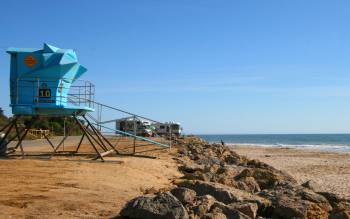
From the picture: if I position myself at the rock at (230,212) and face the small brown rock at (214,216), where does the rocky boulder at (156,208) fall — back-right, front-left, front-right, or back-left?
front-right

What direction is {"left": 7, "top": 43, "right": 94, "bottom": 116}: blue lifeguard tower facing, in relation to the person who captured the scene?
facing to the right of the viewer

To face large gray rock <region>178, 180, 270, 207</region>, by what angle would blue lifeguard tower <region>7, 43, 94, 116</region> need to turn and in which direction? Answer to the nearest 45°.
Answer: approximately 45° to its right
